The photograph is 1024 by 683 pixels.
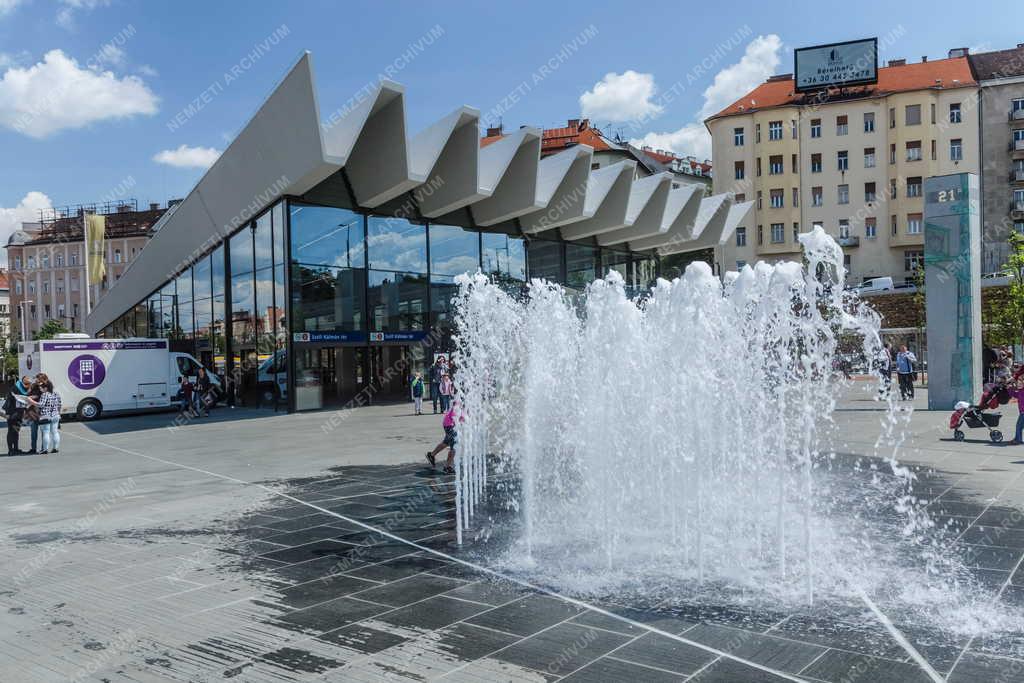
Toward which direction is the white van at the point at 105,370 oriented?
to the viewer's right

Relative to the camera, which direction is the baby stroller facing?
to the viewer's left

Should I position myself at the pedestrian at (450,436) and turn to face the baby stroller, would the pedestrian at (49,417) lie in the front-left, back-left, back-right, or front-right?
back-left

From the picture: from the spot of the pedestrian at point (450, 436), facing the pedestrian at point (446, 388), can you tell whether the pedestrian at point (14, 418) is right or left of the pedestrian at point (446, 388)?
left

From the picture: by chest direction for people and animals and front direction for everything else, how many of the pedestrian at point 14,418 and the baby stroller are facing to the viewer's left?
1

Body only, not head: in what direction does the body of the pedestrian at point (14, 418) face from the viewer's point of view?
to the viewer's right

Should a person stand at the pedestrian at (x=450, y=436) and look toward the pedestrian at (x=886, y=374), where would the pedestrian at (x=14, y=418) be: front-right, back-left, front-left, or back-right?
back-left
